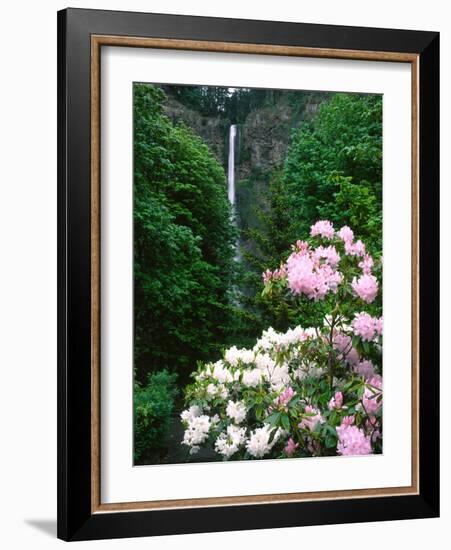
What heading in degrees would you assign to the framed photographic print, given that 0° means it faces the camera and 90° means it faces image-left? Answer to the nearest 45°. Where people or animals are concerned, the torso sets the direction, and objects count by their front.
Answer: approximately 315°
